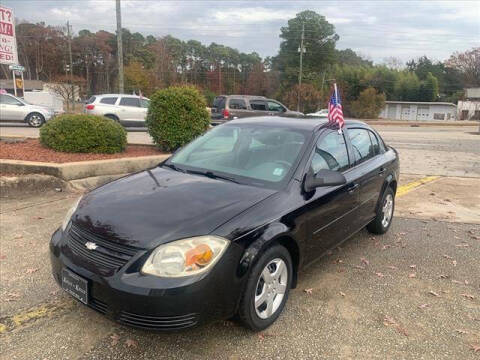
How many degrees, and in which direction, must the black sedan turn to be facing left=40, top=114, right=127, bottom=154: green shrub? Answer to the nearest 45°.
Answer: approximately 90° to its right

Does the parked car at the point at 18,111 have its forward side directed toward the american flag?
no

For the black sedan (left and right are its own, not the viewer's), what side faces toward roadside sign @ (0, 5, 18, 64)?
right

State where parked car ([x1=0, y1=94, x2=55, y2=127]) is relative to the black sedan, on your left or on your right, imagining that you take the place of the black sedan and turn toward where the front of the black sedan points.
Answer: on your right

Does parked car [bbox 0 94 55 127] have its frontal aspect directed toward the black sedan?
no

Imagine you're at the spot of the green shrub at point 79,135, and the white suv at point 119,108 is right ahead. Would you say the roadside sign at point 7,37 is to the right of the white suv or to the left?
left

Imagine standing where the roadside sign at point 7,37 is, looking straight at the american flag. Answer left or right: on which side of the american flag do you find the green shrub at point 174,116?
left

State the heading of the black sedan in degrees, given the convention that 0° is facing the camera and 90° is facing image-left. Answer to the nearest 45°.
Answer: approximately 45°

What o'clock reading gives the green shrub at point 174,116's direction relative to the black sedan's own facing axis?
The green shrub is roughly at 4 o'clock from the black sedan.
